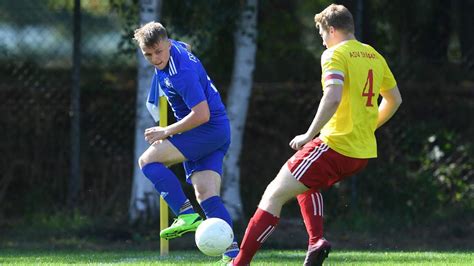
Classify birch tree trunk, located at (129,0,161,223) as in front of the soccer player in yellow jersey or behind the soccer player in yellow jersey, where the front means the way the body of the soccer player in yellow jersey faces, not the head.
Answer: in front

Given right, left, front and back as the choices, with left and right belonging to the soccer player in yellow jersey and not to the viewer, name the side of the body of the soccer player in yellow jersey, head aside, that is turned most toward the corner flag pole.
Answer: front

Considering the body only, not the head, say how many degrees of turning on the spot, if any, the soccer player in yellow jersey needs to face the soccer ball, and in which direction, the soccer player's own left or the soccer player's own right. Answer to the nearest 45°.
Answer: approximately 45° to the soccer player's own left

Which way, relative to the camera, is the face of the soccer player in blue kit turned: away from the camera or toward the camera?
toward the camera

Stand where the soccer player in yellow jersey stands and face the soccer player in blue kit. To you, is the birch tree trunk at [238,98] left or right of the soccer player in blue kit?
right

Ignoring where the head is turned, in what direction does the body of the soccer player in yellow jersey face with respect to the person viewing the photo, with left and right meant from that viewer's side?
facing away from the viewer and to the left of the viewer

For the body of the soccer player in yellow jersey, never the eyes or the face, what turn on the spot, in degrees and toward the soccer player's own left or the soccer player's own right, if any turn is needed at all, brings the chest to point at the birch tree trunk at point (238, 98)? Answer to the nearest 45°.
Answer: approximately 45° to the soccer player's own right
